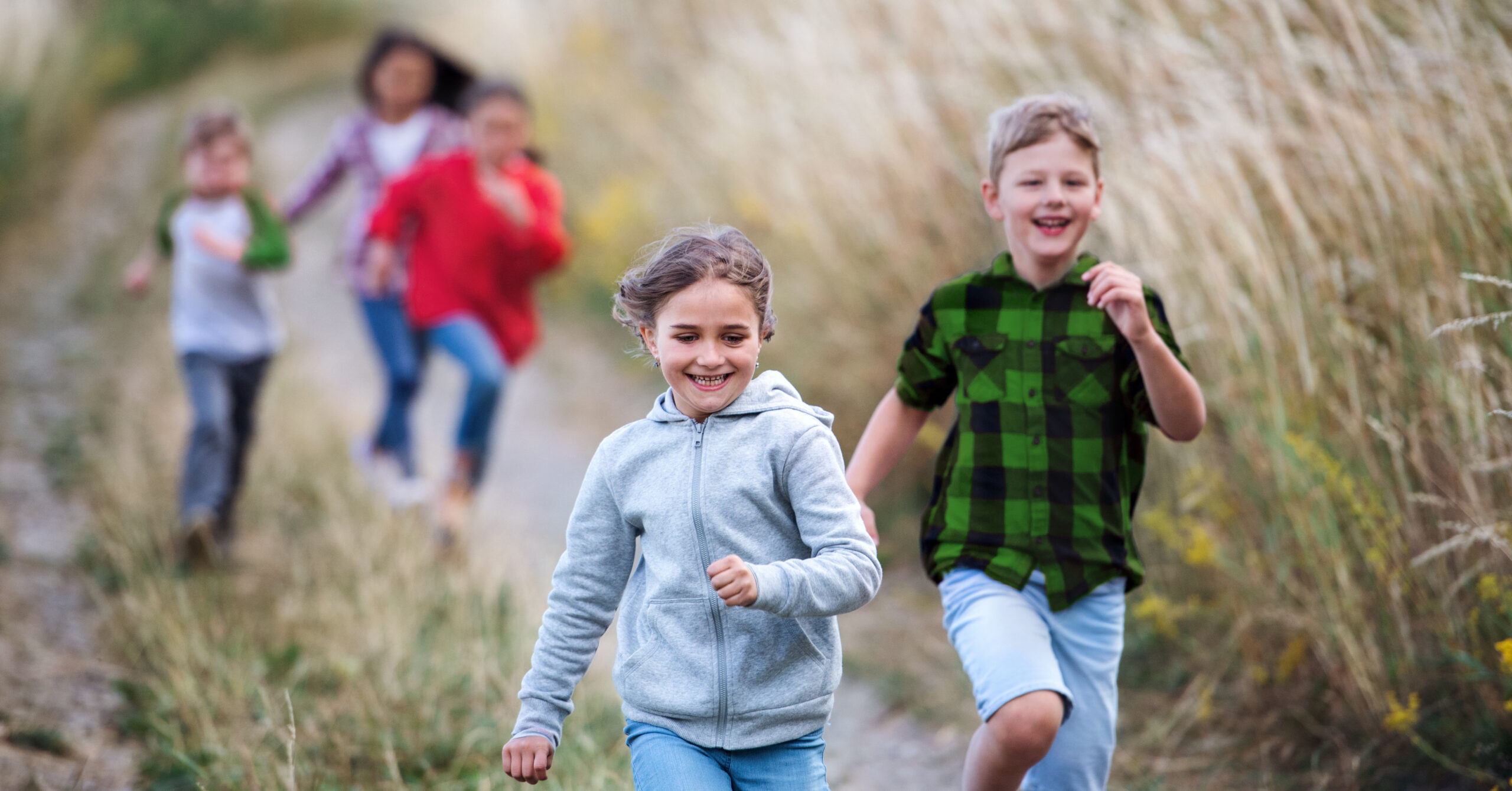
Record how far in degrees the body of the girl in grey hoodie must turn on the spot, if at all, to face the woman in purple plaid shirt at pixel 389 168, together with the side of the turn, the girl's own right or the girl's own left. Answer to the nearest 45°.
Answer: approximately 180°

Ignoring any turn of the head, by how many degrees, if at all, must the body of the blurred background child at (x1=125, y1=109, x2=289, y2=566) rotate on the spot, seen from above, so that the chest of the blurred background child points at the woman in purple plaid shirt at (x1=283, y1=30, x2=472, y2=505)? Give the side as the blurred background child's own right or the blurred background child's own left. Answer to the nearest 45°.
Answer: approximately 135° to the blurred background child's own left

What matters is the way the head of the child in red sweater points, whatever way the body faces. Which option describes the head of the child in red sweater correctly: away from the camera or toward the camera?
toward the camera

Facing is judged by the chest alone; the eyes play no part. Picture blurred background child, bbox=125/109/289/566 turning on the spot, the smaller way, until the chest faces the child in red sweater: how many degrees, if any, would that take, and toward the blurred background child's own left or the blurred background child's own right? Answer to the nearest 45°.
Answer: approximately 90° to the blurred background child's own left

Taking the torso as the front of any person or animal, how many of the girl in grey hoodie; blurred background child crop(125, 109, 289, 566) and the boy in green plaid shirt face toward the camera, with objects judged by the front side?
3

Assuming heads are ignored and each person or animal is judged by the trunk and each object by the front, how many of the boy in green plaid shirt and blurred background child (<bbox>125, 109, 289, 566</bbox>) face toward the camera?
2

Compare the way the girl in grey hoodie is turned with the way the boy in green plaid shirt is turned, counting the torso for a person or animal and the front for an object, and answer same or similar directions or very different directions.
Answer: same or similar directions

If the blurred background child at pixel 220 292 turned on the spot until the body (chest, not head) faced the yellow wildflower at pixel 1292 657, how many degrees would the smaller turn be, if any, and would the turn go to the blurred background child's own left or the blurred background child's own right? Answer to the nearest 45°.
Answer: approximately 45° to the blurred background child's own left

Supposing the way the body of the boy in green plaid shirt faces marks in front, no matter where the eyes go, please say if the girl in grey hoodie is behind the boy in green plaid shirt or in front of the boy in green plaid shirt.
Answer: in front

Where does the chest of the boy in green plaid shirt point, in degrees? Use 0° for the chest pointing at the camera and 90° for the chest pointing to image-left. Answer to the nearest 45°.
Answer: approximately 0°

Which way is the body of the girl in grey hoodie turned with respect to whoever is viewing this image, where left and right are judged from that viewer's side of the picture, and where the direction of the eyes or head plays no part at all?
facing the viewer

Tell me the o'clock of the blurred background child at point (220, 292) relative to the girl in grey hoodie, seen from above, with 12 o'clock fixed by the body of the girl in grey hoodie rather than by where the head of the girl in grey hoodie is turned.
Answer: The blurred background child is roughly at 5 o'clock from the girl in grey hoodie.

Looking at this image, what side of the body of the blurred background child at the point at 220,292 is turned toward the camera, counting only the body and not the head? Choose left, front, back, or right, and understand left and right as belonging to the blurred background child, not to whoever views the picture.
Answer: front
